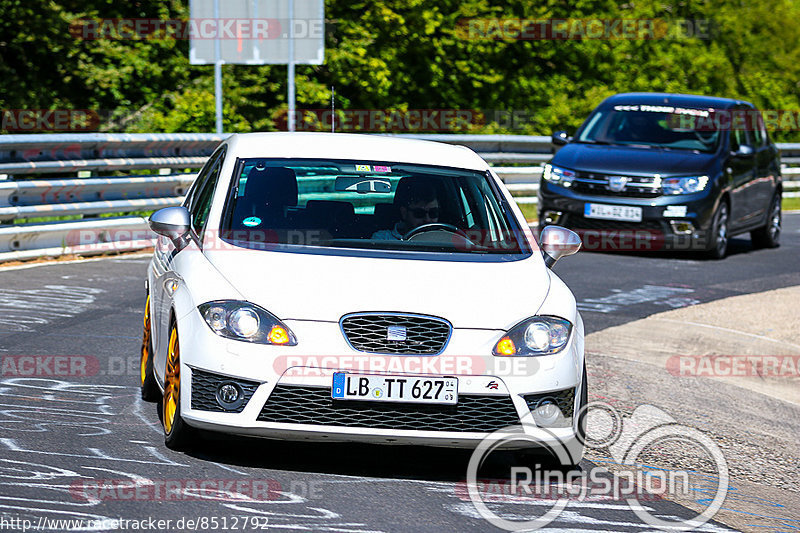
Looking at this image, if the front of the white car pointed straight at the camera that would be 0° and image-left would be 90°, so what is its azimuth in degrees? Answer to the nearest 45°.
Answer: approximately 0°

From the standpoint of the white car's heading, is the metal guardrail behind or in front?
behind

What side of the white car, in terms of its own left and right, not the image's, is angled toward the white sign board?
back
